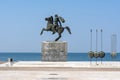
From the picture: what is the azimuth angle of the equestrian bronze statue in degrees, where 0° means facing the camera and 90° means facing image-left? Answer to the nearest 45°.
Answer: approximately 90°
